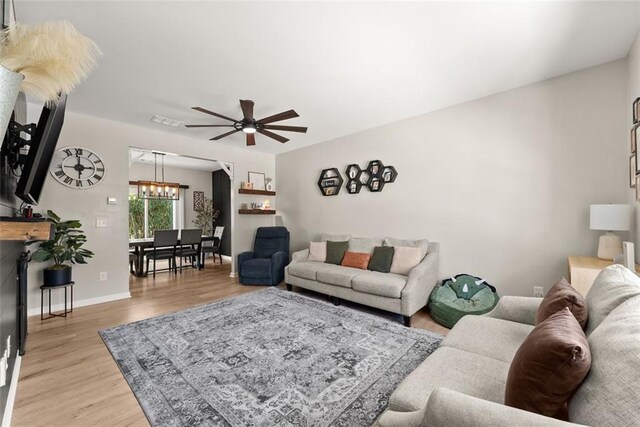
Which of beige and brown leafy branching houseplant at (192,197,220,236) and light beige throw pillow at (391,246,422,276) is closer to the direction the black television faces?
the light beige throw pillow

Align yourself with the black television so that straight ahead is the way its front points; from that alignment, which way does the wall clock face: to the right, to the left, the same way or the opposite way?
to the right

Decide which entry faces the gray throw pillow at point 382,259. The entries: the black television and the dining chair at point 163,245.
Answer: the black television

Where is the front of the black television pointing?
to the viewer's right

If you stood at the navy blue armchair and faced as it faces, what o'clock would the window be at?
The window is roughly at 3 o'clock from the navy blue armchair.

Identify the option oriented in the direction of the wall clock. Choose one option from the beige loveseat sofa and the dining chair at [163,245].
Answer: the beige loveseat sofa

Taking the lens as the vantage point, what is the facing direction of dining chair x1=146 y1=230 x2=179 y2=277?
facing away from the viewer and to the left of the viewer

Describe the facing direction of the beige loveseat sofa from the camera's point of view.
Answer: facing to the left of the viewer

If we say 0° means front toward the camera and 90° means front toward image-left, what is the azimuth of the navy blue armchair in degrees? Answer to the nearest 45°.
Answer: approximately 45°

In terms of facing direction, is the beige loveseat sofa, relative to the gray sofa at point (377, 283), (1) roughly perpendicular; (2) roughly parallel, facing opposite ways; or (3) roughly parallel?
roughly perpendicular
